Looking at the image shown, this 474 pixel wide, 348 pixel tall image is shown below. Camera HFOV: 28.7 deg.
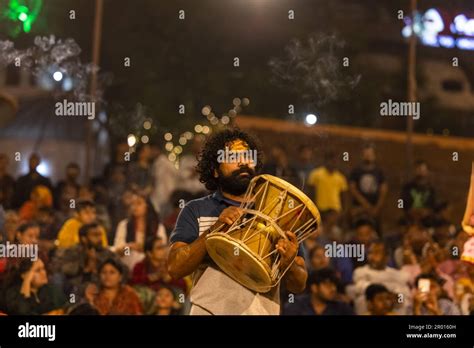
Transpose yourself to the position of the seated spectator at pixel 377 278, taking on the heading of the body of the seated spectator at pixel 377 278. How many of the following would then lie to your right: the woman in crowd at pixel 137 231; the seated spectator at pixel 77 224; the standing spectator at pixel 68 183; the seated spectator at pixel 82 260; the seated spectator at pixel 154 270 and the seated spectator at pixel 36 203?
6

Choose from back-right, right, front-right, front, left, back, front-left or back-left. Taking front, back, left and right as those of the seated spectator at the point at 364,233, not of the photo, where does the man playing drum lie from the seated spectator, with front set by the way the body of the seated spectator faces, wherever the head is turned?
front

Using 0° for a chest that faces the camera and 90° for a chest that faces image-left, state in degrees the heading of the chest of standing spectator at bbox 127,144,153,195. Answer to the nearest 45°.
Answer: approximately 315°

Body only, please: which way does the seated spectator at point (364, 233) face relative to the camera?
toward the camera

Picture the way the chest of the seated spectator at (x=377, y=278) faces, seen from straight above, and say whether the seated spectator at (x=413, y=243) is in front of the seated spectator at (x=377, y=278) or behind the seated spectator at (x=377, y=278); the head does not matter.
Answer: behind

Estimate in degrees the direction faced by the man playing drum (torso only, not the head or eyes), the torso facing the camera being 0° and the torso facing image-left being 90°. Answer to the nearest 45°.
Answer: approximately 315°

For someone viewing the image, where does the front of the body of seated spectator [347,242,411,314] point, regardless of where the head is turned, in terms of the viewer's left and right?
facing the viewer

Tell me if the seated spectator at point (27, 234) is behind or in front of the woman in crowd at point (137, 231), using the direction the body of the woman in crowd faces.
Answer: in front

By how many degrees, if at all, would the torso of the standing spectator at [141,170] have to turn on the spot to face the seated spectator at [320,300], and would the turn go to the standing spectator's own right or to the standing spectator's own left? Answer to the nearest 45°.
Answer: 0° — they already face them

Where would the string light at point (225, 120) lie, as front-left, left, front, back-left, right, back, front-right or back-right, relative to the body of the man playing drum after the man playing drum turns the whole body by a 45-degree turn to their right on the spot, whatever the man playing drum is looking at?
back
